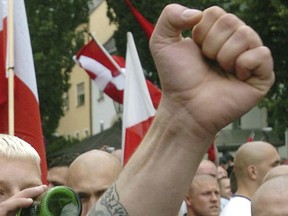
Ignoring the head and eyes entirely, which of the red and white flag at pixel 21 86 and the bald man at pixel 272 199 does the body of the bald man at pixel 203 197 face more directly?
the bald man

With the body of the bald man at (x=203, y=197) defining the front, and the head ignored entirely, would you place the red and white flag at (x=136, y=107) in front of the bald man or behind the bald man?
behind

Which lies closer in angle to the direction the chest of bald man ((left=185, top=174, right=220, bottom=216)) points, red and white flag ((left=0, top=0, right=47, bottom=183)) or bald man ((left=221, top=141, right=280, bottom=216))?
the bald man

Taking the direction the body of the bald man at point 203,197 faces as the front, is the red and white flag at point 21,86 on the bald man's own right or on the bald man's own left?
on the bald man's own right

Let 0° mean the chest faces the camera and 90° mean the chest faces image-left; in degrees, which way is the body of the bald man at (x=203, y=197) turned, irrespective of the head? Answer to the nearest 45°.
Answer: approximately 315°

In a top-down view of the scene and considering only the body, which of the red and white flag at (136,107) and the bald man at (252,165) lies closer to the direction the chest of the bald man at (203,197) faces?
the bald man

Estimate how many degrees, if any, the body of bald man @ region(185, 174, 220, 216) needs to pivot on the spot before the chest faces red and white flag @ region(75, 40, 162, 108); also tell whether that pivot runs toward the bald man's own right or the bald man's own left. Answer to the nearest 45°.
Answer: approximately 180°

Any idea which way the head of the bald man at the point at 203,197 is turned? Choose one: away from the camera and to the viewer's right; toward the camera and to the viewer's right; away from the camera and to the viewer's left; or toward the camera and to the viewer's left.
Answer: toward the camera and to the viewer's right
